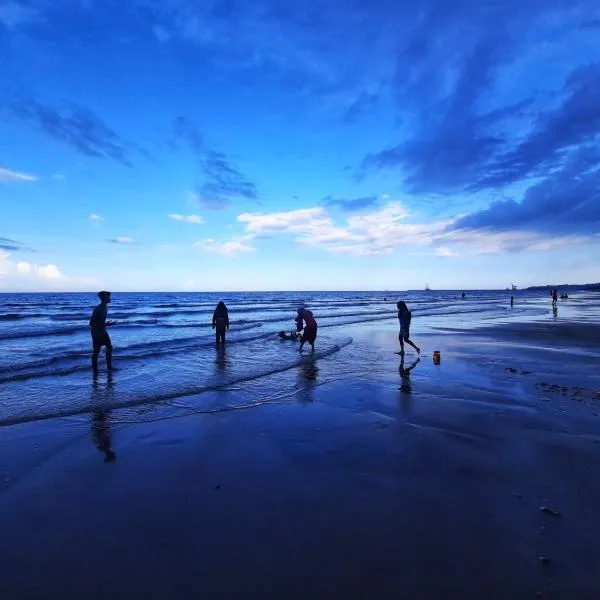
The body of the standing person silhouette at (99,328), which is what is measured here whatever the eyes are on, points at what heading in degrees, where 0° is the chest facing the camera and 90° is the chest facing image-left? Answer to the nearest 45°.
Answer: approximately 270°

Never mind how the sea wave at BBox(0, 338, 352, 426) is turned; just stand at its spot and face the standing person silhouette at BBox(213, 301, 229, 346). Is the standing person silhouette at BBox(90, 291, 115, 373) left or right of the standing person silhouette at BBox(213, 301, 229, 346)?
left

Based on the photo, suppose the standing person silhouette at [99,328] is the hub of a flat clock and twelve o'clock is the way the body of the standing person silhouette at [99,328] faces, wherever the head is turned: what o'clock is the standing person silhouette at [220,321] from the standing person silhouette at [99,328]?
the standing person silhouette at [220,321] is roughly at 11 o'clock from the standing person silhouette at [99,328].
